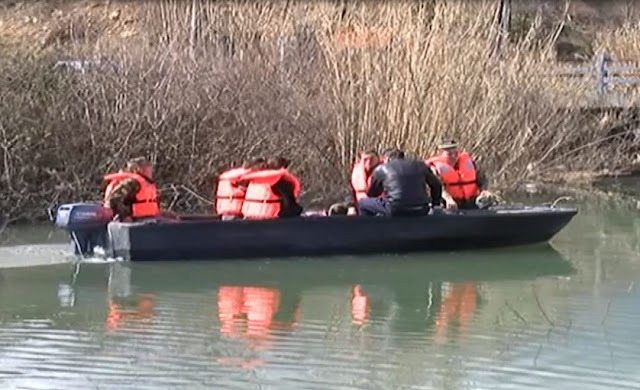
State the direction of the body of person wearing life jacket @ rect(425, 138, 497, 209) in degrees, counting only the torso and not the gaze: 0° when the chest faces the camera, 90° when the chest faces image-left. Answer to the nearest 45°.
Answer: approximately 0°

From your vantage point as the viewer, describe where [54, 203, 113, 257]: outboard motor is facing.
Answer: facing to the right of the viewer

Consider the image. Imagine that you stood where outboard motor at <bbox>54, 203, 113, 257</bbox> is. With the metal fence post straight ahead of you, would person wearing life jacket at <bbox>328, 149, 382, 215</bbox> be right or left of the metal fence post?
right

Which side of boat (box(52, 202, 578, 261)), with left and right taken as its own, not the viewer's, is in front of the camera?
right

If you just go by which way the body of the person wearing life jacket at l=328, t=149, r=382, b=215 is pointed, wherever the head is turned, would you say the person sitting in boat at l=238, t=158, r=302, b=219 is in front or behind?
in front

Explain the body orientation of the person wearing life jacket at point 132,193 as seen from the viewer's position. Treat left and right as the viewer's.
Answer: facing the viewer and to the right of the viewer

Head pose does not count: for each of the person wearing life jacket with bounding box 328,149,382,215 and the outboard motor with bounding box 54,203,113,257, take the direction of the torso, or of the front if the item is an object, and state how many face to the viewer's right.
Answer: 1

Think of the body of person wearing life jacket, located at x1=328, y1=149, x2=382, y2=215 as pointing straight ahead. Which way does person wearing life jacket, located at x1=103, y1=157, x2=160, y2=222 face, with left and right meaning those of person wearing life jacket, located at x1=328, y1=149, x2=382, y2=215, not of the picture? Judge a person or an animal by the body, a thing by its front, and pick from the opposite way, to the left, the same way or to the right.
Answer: to the left

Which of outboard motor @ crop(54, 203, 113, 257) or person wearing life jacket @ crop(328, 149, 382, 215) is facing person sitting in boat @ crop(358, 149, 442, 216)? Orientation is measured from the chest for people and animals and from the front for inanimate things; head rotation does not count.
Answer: the outboard motor

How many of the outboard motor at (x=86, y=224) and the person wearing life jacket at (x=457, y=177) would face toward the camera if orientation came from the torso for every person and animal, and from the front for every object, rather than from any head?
1

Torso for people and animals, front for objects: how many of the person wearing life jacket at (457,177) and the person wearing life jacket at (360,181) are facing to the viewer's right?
0

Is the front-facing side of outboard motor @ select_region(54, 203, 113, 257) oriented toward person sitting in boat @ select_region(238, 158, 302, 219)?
yes

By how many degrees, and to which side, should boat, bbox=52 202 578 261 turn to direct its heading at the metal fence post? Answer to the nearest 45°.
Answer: approximately 45° to its left
